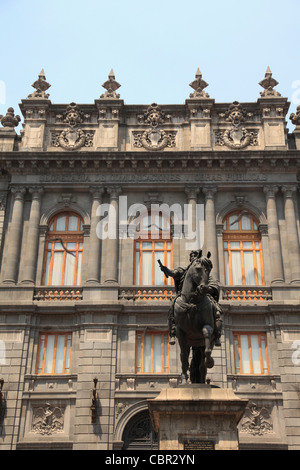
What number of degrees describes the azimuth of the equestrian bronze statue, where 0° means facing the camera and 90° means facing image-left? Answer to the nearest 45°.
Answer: approximately 0°

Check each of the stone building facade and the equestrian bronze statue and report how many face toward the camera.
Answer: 2

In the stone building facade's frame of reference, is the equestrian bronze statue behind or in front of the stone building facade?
in front

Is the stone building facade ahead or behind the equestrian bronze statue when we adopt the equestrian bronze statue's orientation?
behind
